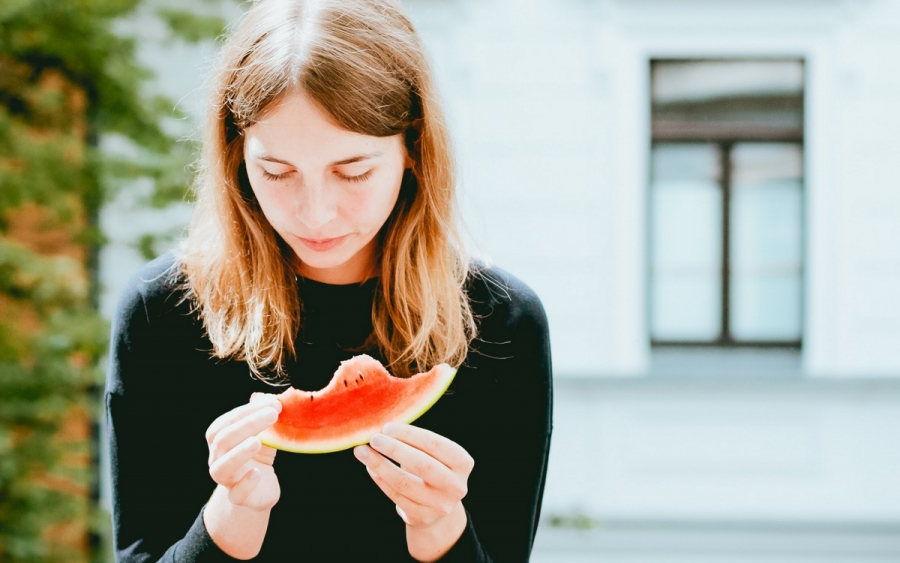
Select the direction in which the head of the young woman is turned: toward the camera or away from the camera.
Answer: toward the camera

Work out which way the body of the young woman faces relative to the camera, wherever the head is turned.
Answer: toward the camera
